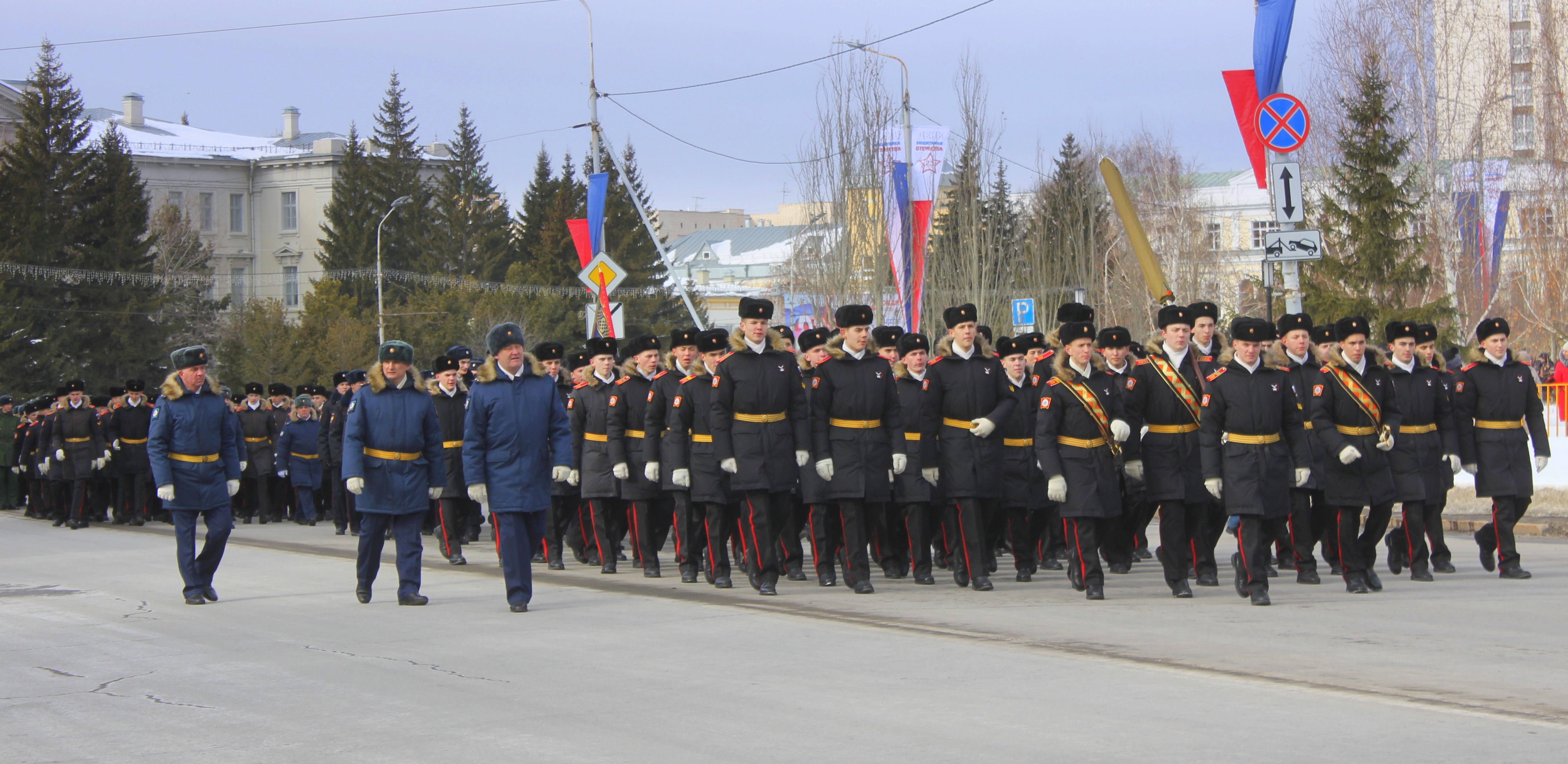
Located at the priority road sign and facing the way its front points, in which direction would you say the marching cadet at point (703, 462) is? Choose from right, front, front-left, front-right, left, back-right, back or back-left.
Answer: front

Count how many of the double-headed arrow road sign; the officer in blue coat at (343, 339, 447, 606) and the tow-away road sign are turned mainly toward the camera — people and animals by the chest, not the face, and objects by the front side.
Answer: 3

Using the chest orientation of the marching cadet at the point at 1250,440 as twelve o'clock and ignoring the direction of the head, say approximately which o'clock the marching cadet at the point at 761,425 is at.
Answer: the marching cadet at the point at 761,425 is roughly at 3 o'clock from the marching cadet at the point at 1250,440.

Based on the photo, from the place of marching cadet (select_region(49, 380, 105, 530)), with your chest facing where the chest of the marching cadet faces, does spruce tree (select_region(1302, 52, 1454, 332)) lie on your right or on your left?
on your left

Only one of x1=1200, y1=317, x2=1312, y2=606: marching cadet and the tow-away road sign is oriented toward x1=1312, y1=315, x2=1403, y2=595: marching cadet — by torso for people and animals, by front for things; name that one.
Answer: the tow-away road sign

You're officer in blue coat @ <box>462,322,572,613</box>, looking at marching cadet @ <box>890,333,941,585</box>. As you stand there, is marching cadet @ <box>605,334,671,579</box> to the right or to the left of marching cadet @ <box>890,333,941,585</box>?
left

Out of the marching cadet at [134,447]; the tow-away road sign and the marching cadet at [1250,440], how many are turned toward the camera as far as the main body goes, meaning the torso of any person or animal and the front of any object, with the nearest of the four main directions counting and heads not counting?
3

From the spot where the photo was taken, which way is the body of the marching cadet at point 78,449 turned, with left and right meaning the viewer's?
facing the viewer

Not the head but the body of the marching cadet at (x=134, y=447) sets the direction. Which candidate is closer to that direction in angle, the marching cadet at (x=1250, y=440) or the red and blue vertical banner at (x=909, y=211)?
the marching cadet

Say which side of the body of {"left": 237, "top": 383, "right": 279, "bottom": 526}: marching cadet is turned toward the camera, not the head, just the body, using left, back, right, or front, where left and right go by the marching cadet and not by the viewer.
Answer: front

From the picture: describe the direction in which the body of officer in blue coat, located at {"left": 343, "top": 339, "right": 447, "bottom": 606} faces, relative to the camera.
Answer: toward the camera
